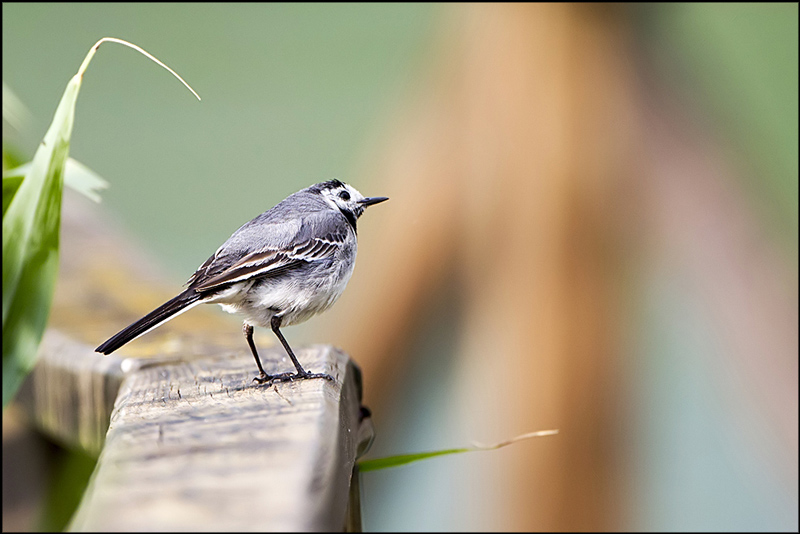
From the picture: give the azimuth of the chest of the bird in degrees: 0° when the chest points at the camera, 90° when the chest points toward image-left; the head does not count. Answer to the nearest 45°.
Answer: approximately 270°

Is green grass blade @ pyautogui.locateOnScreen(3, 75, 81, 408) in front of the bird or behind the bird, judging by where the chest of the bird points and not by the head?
behind
